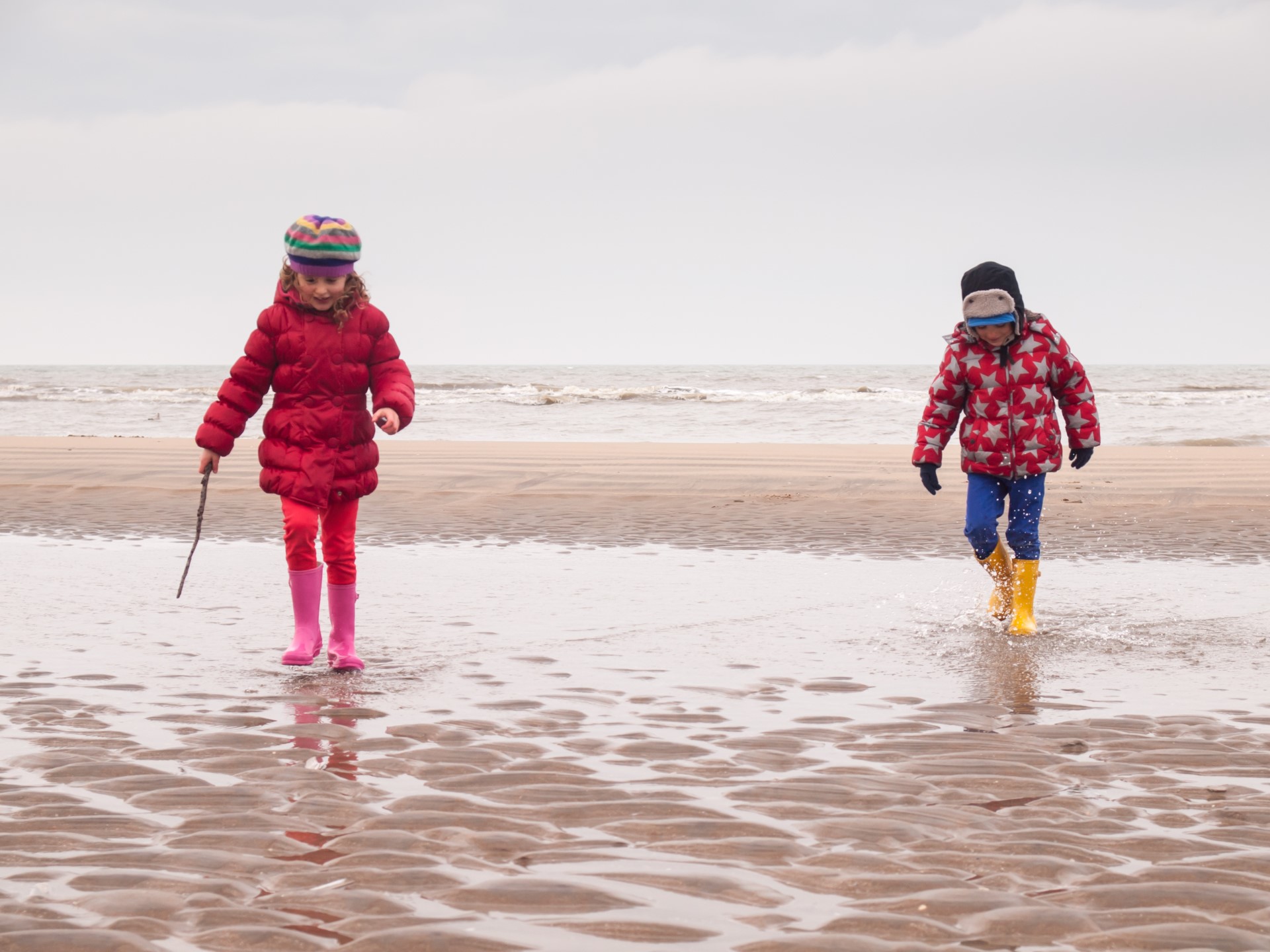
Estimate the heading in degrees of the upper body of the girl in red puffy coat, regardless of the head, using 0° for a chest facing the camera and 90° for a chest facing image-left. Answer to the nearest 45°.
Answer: approximately 0°

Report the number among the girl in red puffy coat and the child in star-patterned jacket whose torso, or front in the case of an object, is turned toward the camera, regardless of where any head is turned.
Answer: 2

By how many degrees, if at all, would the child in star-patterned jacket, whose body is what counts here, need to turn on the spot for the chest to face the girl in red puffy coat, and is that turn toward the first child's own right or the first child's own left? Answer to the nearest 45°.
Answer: approximately 45° to the first child's own right

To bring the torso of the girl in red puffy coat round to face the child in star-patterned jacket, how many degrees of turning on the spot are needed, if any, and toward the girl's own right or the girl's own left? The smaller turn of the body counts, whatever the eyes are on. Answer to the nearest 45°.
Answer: approximately 90° to the girl's own left

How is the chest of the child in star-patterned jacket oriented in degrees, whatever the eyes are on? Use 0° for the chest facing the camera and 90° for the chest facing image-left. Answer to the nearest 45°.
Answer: approximately 0°
